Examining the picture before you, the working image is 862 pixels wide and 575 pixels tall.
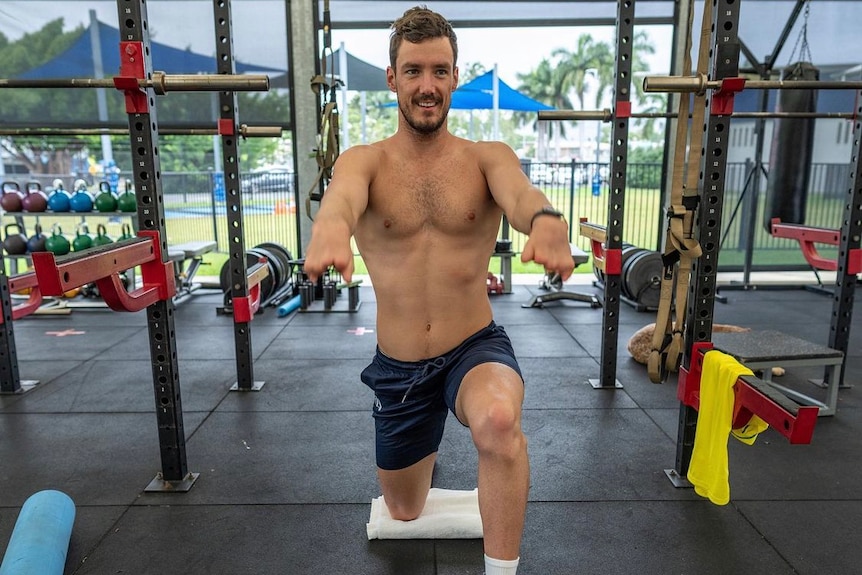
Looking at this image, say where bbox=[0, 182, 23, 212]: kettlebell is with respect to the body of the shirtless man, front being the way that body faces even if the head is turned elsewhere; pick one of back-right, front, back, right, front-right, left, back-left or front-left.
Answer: back-right

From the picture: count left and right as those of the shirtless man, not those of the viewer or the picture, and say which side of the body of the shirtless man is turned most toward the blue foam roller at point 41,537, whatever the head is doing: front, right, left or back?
right

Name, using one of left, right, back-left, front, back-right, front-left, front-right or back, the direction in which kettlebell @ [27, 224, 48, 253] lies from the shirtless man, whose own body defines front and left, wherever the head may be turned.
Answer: back-right

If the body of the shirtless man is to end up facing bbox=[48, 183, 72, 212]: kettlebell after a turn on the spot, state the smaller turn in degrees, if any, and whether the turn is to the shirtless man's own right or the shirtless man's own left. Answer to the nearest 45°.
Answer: approximately 135° to the shirtless man's own right

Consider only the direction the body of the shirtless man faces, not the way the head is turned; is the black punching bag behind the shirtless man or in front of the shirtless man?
behind

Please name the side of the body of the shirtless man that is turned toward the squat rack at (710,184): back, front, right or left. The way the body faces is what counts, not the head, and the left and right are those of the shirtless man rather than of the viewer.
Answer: left

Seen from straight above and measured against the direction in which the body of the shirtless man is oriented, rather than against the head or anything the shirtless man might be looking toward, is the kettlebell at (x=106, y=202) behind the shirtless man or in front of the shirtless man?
behind

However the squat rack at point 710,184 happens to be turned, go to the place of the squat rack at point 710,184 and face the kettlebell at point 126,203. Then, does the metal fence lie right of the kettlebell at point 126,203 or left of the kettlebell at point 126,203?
right

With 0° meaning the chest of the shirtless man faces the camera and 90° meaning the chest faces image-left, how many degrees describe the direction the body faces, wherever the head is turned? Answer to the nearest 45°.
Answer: approximately 0°

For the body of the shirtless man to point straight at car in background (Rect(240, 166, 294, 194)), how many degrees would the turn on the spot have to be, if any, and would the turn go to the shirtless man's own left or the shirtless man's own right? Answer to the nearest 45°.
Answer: approximately 180°

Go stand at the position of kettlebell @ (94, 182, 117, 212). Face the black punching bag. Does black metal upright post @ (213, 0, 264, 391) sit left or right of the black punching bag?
right

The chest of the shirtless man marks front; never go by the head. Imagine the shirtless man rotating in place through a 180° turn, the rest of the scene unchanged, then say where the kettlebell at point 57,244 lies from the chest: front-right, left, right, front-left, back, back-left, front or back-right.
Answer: front-left
